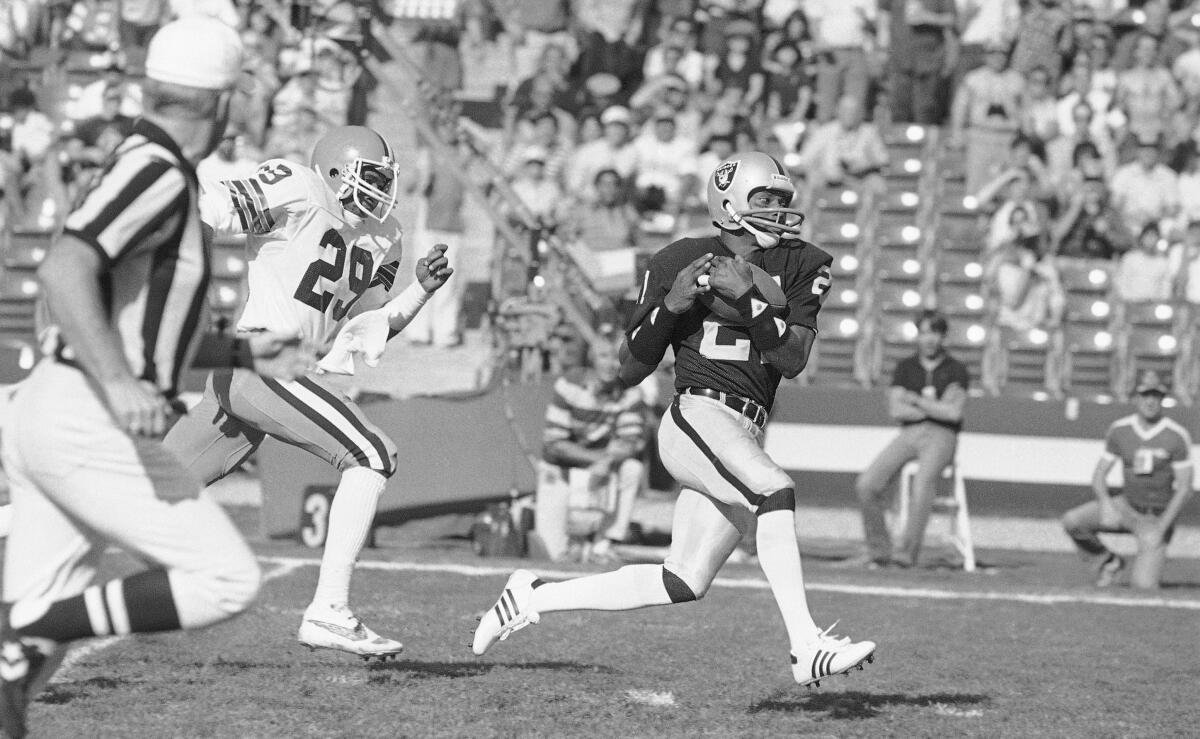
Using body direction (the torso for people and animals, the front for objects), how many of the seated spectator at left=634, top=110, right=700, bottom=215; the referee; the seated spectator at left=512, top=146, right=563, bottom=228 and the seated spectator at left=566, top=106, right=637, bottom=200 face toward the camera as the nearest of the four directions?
3

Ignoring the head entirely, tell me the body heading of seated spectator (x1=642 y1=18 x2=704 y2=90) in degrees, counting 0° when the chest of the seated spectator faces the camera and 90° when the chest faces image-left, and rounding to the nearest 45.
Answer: approximately 0°

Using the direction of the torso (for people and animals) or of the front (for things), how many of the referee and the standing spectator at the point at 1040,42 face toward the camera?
1

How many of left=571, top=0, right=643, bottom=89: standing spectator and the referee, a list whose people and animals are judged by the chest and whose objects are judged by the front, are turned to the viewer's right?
1

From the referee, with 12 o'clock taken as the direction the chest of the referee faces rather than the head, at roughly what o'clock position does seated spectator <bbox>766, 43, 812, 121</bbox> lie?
The seated spectator is roughly at 10 o'clock from the referee.

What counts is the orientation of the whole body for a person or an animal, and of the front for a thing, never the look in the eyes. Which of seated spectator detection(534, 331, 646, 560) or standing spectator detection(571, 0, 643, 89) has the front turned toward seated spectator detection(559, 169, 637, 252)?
standing spectator detection(571, 0, 643, 89)

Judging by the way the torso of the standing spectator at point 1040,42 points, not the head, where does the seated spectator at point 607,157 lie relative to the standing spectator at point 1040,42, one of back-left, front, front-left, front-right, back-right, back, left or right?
front-right

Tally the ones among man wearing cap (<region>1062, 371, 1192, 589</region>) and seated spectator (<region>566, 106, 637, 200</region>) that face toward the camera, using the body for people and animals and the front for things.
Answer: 2

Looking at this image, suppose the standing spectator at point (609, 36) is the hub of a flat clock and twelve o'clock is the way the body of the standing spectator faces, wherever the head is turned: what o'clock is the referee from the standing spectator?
The referee is roughly at 12 o'clock from the standing spectator.

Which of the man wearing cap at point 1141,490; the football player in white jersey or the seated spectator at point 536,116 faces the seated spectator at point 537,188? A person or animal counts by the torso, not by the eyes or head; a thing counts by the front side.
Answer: the seated spectator at point 536,116

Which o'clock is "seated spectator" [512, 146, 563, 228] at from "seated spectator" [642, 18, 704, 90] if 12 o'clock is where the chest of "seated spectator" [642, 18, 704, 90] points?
"seated spectator" [512, 146, 563, 228] is roughly at 1 o'clock from "seated spectator" [642, 18, 704, 90].
